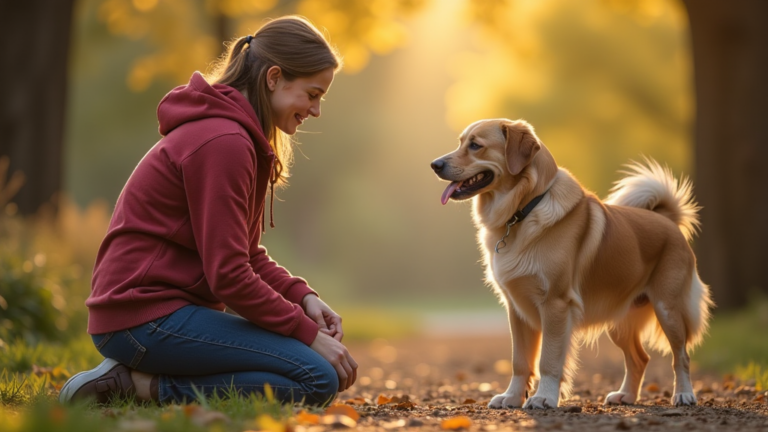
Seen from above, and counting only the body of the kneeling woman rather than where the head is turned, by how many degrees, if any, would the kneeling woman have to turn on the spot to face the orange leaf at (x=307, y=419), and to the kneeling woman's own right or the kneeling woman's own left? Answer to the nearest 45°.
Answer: approximately 45° to the kneeling woman's own right

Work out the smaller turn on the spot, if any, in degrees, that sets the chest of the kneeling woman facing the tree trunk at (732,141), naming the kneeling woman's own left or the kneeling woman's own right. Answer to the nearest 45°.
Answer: approximately 45° to the kneeling woman's own left

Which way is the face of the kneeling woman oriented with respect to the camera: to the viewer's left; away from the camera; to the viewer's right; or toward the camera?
to the viewer's right

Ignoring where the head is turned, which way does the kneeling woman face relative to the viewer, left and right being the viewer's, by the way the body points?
facing to the right of the viewer

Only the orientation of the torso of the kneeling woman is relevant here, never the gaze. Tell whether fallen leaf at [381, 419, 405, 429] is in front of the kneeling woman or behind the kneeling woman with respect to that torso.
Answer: in front

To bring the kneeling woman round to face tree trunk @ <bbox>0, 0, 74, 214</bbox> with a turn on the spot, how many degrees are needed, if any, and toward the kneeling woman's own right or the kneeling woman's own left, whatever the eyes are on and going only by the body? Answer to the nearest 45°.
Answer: approximately 90° to the kneeling woman's own left

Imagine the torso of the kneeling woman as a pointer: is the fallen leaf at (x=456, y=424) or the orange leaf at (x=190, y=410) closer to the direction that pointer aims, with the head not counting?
the fallen leaf

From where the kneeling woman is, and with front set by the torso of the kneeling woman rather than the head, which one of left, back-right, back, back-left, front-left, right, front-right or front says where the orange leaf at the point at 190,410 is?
right

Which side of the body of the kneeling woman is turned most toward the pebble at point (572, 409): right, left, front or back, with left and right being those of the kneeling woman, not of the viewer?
front

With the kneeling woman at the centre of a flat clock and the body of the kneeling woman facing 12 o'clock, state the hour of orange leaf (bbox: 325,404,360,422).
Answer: The orange leaf is roughly at 1 o'clock from the kneeling woman.
